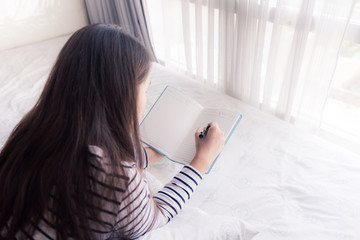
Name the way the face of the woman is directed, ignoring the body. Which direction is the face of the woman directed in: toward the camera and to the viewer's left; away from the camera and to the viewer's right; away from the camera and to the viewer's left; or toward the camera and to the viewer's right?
away from the camera and to the viewer's right

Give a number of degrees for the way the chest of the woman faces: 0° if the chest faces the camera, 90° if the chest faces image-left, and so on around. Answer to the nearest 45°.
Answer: approximately 225°
